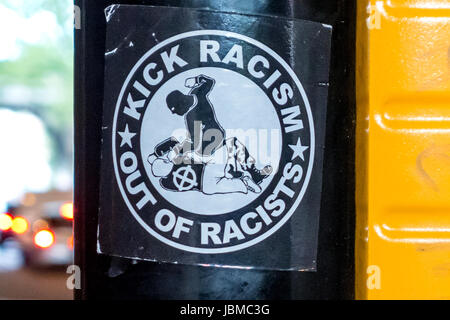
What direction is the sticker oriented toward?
toward the camera

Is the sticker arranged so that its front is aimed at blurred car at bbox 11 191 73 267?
no
